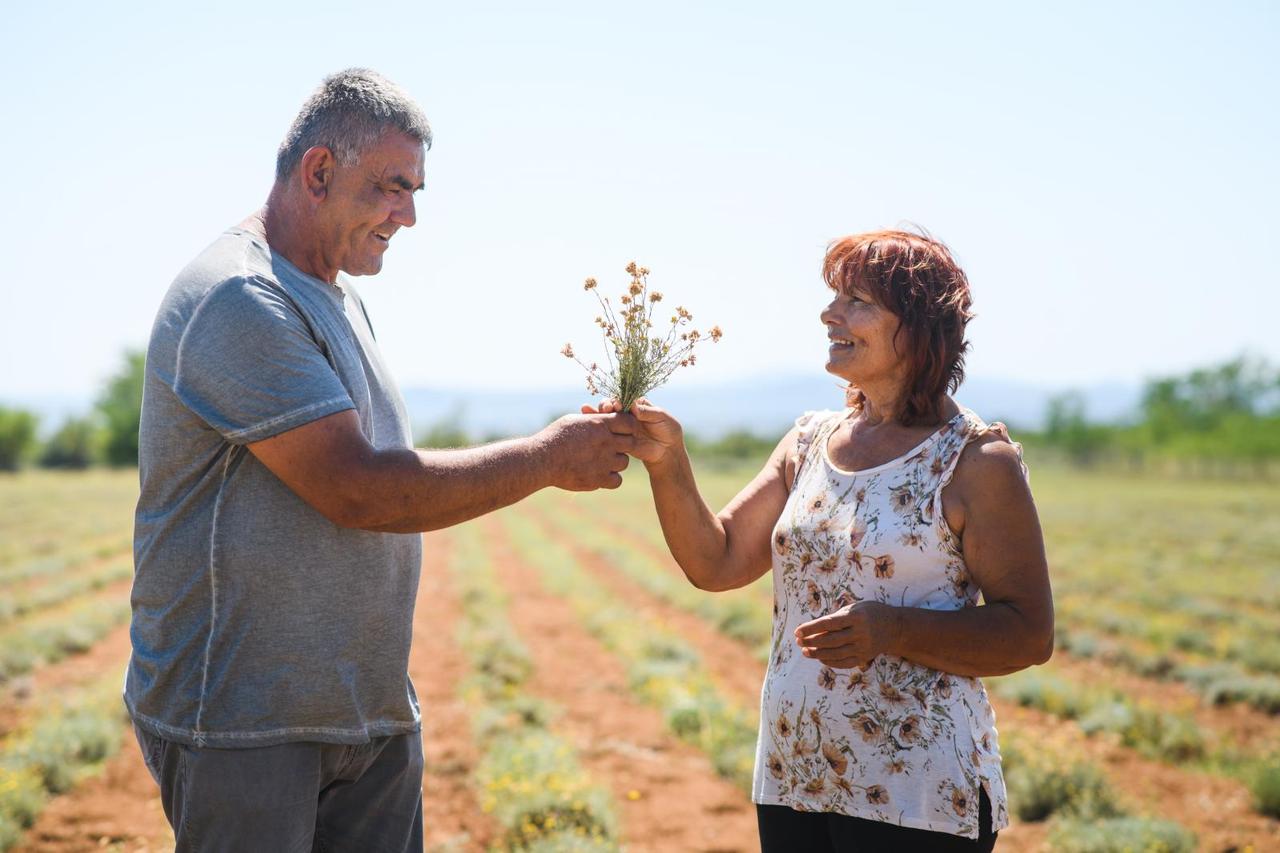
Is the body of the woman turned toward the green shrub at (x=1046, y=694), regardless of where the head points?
no

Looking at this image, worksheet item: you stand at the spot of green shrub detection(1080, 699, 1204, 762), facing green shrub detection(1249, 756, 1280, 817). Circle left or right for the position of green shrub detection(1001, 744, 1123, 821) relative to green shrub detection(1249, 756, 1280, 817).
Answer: right

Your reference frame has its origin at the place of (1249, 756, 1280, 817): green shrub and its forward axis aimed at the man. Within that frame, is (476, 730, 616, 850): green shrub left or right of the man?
right

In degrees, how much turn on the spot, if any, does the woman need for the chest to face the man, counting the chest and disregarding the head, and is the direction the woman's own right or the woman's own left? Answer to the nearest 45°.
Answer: approximately 45° to the woman's own right

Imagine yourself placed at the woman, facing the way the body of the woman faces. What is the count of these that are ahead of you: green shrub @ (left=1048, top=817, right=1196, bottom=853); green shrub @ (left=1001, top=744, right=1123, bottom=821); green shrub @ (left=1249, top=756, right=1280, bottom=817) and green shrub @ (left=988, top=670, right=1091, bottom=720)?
0

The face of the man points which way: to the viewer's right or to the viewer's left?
to the viewer's right

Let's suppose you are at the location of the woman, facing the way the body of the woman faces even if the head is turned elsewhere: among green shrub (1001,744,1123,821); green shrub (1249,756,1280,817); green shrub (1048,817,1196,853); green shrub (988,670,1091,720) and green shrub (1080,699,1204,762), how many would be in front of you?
0

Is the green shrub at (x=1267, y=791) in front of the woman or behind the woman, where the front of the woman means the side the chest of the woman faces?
behind

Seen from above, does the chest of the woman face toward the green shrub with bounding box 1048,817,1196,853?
no

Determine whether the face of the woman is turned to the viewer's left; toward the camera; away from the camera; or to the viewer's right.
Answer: to the viewer's left

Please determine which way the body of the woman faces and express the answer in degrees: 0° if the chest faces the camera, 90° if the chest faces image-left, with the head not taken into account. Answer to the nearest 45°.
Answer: approximately 45°

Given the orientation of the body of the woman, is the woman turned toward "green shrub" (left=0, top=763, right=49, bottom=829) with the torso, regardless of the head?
no

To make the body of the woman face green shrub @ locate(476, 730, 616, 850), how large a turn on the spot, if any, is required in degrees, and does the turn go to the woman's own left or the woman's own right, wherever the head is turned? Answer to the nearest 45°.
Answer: approximately 90° to the woman's own right

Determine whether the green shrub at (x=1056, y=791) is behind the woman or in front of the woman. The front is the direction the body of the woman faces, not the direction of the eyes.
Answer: behind
